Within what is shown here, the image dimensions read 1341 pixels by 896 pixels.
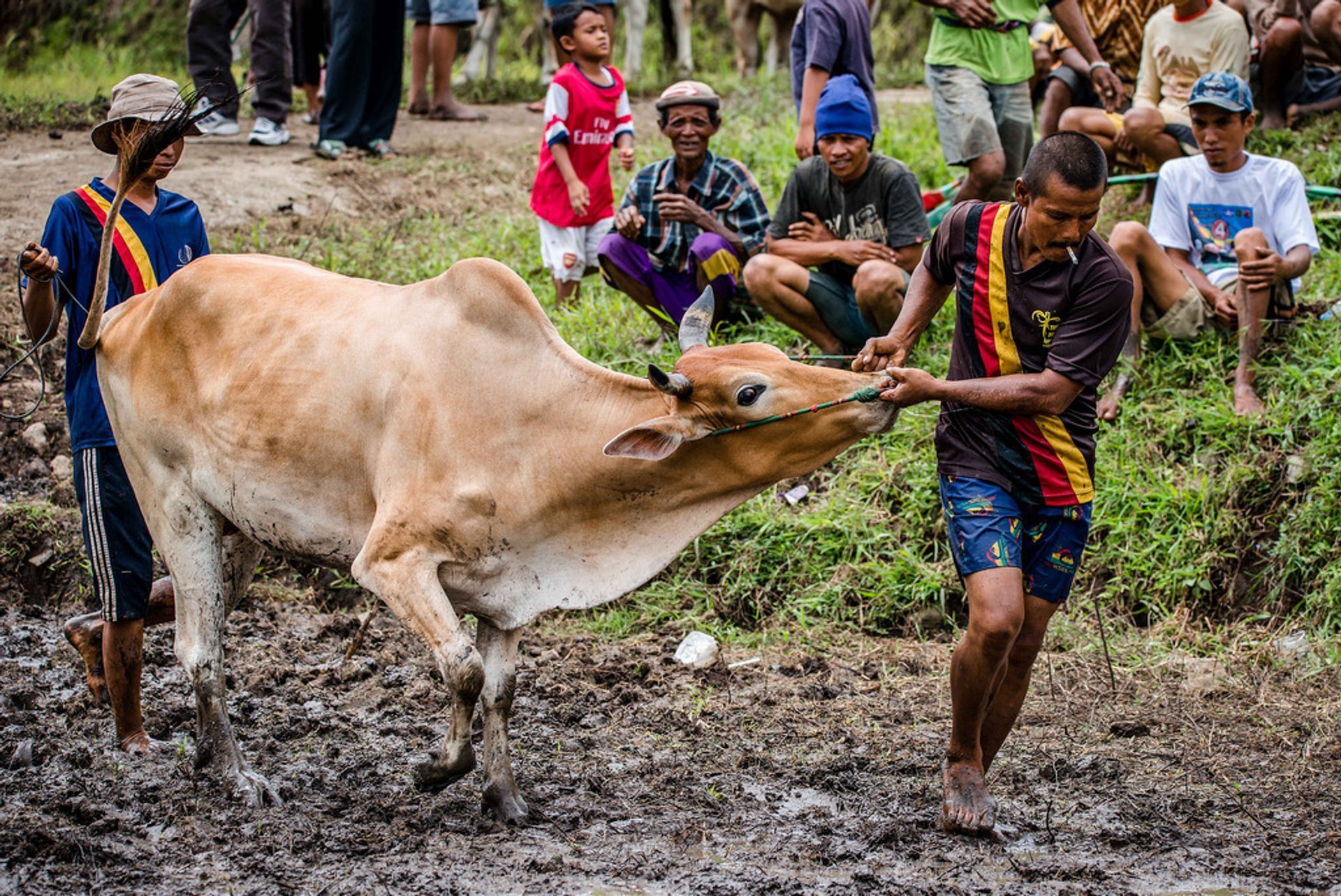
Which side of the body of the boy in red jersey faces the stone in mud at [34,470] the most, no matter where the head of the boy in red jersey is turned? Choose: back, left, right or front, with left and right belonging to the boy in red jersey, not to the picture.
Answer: right

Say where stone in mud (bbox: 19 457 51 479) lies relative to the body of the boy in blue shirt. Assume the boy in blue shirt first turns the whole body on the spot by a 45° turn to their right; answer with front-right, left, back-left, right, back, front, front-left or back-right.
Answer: back

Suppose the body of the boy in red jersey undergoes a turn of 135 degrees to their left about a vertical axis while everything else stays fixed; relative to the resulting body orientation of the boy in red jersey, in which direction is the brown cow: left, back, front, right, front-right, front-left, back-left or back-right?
back

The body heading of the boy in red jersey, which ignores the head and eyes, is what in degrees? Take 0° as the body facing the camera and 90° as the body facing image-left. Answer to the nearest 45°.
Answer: approximately 315°

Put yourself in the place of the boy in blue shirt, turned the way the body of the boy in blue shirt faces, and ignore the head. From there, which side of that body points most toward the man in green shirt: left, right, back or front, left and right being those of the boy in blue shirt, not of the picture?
left

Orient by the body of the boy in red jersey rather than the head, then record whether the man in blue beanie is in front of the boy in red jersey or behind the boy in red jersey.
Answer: in front

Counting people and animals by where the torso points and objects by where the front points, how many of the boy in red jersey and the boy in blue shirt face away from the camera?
0

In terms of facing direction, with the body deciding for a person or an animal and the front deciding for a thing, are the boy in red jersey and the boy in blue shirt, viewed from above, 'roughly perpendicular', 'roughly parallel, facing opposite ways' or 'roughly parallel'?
roughly parallel

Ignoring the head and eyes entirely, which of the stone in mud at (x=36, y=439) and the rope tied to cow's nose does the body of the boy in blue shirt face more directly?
the rope tied to cow's nose

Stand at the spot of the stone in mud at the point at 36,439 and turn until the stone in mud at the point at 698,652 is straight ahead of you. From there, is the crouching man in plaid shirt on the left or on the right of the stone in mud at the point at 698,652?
left

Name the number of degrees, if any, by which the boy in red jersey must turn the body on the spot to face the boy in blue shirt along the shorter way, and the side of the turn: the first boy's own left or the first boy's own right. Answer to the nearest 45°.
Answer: approximately 45° to the first boy's own right

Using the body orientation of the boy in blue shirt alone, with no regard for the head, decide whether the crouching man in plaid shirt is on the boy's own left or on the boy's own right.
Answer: on the boy's own left

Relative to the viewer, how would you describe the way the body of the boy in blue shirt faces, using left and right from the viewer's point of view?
facing the viewer and to the right of the viewer
